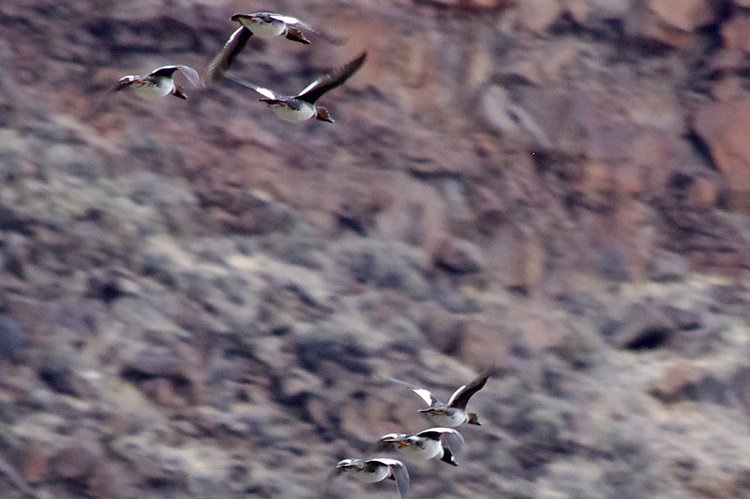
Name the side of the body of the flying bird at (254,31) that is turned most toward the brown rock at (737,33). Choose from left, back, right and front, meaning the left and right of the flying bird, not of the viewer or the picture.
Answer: front

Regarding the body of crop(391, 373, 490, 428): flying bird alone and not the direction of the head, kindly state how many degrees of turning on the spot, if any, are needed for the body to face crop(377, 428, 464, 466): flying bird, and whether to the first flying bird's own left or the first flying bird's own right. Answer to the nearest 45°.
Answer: approximately 135° to the first flying bird's own right

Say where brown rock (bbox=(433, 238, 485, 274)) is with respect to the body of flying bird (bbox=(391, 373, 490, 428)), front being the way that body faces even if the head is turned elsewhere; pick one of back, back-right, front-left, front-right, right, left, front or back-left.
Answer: front-left

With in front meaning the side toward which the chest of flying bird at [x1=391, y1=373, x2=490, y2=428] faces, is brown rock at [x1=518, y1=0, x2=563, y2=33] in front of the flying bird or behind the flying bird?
in front

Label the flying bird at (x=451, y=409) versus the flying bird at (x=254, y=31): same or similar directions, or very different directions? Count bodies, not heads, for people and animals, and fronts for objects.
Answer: same or similar directions

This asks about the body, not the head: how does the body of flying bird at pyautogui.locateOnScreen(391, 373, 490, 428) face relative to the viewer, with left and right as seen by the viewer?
facing away from the viewer and to the right of the viewer

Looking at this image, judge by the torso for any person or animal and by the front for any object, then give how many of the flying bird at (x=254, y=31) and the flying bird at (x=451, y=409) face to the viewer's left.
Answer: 0

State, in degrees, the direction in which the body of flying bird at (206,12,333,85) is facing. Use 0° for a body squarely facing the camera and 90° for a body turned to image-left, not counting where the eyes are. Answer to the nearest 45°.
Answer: approximately 225°

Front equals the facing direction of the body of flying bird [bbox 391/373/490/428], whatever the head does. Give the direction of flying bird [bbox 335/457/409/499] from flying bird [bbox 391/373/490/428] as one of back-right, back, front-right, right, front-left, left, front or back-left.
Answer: back
